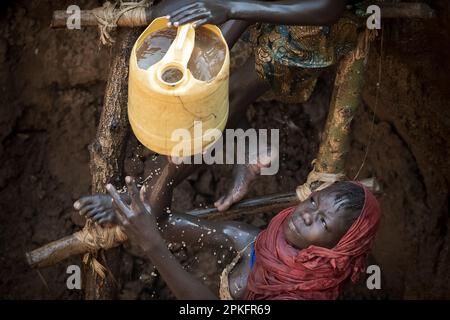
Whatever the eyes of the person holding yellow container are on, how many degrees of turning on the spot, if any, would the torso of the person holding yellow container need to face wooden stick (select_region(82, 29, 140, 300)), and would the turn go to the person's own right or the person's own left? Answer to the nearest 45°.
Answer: approximately 45° to the person's own right

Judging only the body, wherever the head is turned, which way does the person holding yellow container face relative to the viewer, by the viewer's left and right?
facing the viewer and to the left of the viewer
